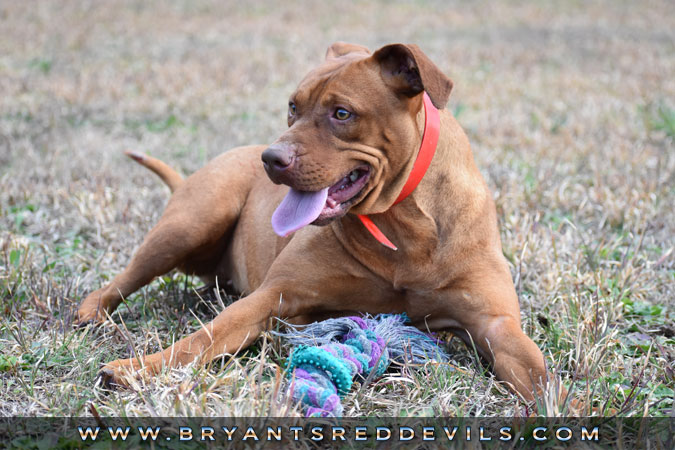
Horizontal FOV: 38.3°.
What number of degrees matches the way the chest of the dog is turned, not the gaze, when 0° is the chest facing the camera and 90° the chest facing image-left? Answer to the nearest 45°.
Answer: approximately 315°
